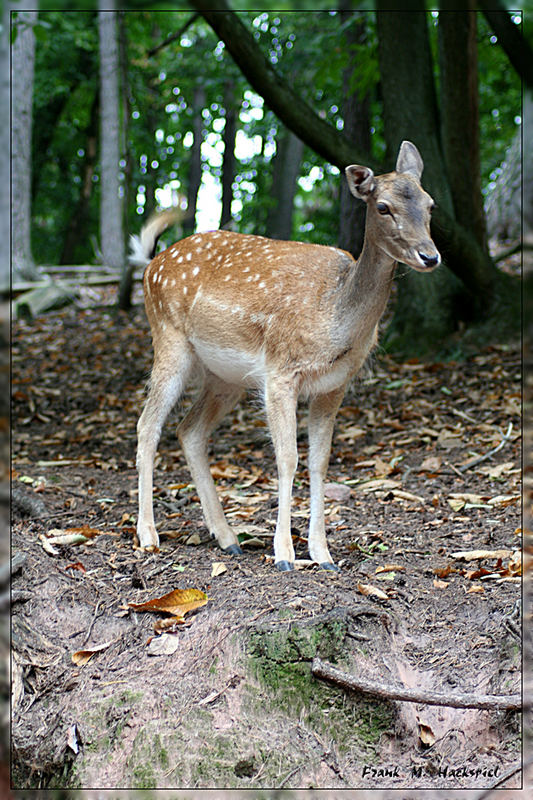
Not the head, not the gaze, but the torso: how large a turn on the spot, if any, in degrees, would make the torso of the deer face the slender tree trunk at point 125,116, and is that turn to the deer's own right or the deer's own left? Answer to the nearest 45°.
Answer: approximately 135° to the deer's own left

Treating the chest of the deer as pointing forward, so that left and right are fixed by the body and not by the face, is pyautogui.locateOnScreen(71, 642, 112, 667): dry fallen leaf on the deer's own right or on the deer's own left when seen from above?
on the deer's own right

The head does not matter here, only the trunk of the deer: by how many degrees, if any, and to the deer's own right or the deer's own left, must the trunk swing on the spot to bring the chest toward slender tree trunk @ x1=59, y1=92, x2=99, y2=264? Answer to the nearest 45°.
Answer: approximately 135° to the deer's own left

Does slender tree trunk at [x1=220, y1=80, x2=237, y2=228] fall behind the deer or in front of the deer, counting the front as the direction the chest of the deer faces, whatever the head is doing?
behind

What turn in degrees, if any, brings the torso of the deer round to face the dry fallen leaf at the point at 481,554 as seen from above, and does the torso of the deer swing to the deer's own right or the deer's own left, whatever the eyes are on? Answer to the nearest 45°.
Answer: approximately 45° to the deer's own left

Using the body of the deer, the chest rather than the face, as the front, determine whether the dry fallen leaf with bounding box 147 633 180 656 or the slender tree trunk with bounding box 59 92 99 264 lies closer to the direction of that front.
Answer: the dry fallen leaf

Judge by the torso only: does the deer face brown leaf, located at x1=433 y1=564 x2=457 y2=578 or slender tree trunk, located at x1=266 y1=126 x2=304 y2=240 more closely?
the brown leaf

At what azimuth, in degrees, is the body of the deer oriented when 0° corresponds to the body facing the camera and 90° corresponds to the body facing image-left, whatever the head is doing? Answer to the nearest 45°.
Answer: approximately 315°
